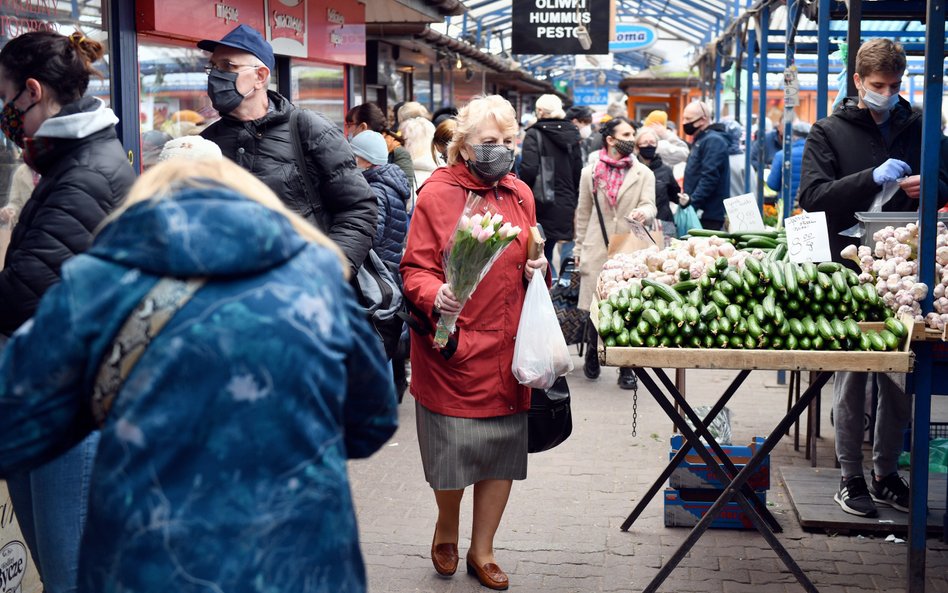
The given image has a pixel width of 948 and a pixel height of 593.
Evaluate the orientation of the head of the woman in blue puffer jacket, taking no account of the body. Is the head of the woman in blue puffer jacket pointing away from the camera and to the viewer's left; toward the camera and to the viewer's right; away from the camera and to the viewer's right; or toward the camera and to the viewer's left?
away from the camera and to the viewer's left

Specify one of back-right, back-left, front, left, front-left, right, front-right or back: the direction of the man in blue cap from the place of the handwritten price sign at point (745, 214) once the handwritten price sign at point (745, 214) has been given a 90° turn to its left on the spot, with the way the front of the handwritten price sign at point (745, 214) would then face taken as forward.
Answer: back-right

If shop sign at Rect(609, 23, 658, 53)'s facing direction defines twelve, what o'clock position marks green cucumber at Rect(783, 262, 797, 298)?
The green cucumber is roughly at 12 o'clock from the shop sign.

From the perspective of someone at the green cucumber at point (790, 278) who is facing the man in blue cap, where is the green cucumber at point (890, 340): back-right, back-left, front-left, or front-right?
back-left

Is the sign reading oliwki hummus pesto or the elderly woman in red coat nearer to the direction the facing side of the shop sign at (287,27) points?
the elderly woman in red coat

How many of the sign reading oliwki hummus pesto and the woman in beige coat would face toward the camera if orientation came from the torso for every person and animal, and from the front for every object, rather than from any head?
2

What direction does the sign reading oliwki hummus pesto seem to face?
toward the camera

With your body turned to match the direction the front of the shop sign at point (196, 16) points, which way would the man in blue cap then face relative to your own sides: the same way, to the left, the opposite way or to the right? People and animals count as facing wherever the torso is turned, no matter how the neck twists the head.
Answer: to the right

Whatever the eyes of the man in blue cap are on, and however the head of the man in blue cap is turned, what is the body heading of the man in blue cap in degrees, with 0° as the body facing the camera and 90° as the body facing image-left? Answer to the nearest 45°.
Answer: approximately 45°

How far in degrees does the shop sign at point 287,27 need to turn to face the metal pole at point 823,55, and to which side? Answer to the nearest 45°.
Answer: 0° — it already faces it

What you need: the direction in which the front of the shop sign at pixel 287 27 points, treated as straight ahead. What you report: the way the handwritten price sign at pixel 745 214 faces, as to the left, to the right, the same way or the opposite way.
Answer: to the right

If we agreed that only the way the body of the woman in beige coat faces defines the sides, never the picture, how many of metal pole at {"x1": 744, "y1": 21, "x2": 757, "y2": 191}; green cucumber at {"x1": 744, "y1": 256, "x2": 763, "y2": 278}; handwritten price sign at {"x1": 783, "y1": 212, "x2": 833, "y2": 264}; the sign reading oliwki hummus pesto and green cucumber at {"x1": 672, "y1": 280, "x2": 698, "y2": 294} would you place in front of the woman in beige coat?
3

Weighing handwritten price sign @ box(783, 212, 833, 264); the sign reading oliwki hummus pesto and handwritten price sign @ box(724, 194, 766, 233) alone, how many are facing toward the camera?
3

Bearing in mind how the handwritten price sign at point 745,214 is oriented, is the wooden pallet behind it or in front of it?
in front

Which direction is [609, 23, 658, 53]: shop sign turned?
toward the camera

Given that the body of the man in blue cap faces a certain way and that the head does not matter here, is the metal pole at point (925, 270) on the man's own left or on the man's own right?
on the man's own left

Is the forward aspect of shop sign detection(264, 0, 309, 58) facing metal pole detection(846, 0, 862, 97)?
yes
